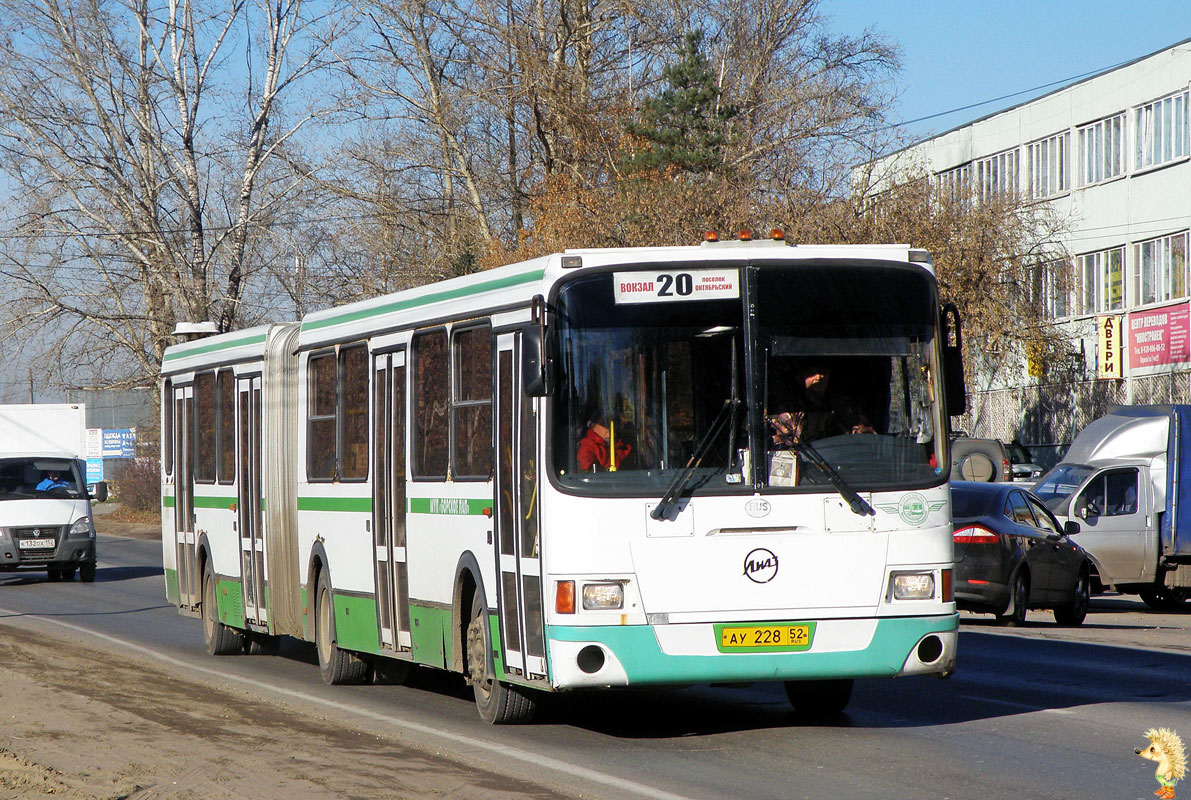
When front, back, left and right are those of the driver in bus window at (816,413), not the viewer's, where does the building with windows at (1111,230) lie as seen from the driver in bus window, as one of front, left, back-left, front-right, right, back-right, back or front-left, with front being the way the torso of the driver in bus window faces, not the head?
back-left

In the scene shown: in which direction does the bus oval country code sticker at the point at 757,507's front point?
toward the camera

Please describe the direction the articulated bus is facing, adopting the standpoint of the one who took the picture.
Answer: facing the viewer and to the right of the viewer

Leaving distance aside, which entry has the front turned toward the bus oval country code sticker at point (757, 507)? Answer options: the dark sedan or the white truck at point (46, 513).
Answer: the white truck

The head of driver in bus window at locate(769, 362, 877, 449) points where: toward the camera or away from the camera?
toward the camera

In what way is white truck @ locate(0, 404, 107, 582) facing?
toward the camera

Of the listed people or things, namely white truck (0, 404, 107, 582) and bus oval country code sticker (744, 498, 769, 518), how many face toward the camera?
2

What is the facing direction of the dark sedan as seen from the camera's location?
facing away from the viewer and to the right of the viewer

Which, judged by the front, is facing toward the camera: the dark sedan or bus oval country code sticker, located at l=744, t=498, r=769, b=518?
the bus oval country code sticker
